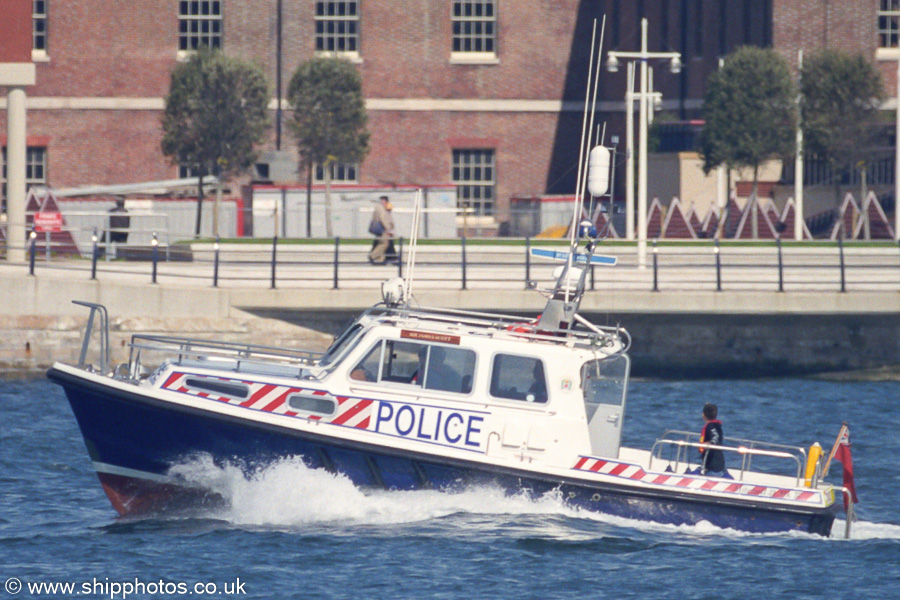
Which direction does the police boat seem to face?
to the viewer's left

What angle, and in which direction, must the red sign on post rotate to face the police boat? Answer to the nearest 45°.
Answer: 0° — it already faces it

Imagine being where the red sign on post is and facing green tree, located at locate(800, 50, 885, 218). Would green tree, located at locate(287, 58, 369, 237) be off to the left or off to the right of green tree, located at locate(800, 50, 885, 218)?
left

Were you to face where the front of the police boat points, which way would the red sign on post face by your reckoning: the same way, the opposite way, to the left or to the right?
to the left

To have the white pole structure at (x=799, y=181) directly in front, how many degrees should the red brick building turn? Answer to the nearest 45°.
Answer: approximately 45° to its left

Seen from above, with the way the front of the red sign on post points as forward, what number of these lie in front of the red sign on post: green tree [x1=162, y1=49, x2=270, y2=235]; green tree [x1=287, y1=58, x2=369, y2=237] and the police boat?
1

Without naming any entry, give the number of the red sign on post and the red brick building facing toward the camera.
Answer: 2
